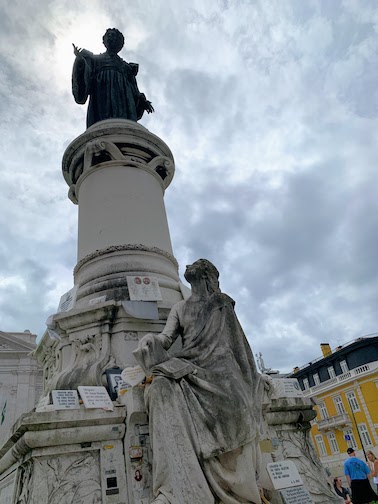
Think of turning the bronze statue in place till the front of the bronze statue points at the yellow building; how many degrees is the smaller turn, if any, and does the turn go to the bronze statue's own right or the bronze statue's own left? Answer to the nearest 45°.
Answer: approximately 135° to the bronze statue's own left

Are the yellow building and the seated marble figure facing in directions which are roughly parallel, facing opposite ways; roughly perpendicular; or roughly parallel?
roughly parallel

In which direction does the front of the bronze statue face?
toward the camera

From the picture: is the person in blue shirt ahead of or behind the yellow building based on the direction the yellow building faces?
ahead

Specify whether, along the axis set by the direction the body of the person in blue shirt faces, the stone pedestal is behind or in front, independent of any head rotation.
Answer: behind
